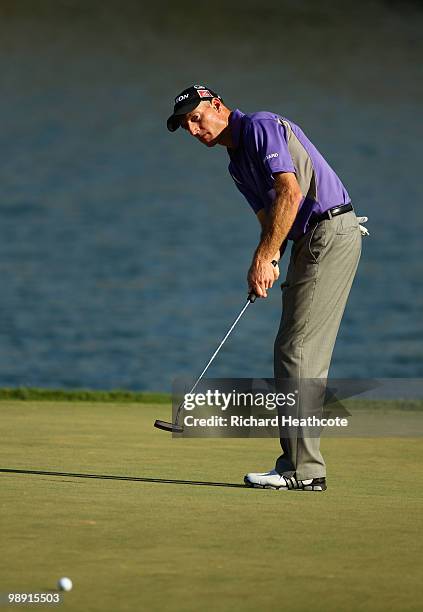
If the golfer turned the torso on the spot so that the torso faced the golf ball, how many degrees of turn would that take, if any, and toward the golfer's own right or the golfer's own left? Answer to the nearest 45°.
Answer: approximately 90° to the golfer's own left

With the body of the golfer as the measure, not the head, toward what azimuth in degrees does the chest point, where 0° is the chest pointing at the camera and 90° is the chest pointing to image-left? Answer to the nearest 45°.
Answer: approximately 90°
